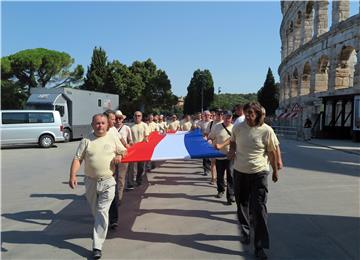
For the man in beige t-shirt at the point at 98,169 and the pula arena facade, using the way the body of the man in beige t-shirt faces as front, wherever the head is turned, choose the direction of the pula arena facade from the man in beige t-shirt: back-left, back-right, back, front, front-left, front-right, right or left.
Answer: back-left

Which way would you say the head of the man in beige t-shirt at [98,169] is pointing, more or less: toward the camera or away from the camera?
toward the camera

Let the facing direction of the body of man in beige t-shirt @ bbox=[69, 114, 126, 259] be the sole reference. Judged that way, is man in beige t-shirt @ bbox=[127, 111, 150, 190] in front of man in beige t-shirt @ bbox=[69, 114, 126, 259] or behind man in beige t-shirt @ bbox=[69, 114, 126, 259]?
behind

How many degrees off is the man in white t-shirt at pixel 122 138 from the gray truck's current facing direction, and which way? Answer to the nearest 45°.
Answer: approximately 45° to its left

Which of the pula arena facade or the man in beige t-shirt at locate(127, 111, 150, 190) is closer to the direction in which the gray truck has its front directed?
the man in beige t-shirt

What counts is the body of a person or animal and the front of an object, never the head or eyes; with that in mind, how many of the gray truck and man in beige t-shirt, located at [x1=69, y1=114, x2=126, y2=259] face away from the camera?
0

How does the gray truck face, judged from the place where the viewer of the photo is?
facing the viewer and to the left of the viewer

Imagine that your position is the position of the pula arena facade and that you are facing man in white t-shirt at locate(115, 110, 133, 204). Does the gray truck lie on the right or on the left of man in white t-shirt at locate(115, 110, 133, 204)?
right

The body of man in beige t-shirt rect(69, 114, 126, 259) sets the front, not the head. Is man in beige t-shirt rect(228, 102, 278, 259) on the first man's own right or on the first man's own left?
on the first man's own left

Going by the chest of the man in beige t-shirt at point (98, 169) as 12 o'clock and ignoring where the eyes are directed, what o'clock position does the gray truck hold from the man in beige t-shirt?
The gray truck is roughly at 6 o'clock from the man in beige t-shirt.

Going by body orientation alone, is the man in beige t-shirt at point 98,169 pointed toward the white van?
no

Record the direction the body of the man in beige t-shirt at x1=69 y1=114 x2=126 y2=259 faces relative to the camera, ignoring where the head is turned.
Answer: toward the camera

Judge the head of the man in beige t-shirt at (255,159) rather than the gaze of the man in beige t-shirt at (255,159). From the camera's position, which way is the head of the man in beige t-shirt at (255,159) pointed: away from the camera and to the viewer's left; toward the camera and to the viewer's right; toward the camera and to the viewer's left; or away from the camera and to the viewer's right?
toward the camera and to the viewer's left
